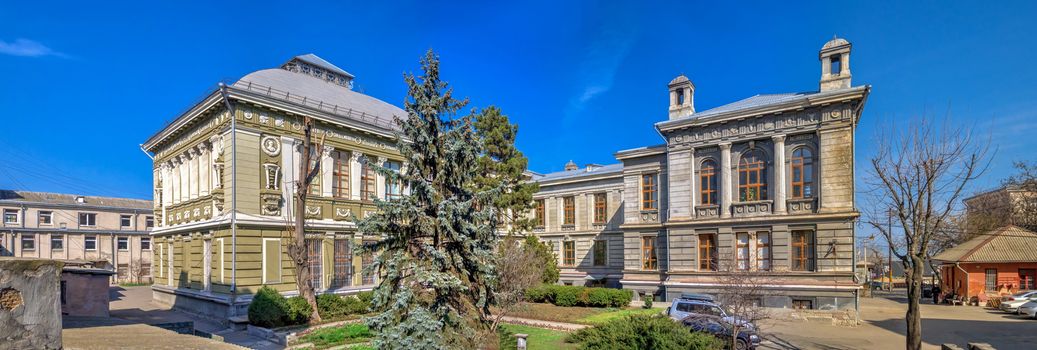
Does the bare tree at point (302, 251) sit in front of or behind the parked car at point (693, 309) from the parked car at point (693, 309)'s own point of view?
behind

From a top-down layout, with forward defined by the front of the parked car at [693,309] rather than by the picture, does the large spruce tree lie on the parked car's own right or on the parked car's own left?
on the parked car's own right

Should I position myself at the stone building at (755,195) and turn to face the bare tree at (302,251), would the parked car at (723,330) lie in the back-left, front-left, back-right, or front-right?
front-left

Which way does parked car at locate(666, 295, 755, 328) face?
to the viewer's right

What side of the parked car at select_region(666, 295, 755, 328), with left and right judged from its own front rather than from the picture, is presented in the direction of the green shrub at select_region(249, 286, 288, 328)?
back

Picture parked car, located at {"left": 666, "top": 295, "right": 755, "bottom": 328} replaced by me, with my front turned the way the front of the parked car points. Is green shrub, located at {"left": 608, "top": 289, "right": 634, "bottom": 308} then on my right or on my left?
on my left

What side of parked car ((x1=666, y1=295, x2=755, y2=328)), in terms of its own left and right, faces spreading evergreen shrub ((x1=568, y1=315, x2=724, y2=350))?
right

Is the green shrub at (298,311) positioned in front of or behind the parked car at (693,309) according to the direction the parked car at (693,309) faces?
behind

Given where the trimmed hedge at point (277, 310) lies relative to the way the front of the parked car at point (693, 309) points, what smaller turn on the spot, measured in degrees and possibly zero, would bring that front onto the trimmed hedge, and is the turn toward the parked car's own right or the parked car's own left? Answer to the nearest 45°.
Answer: approximately 180°
